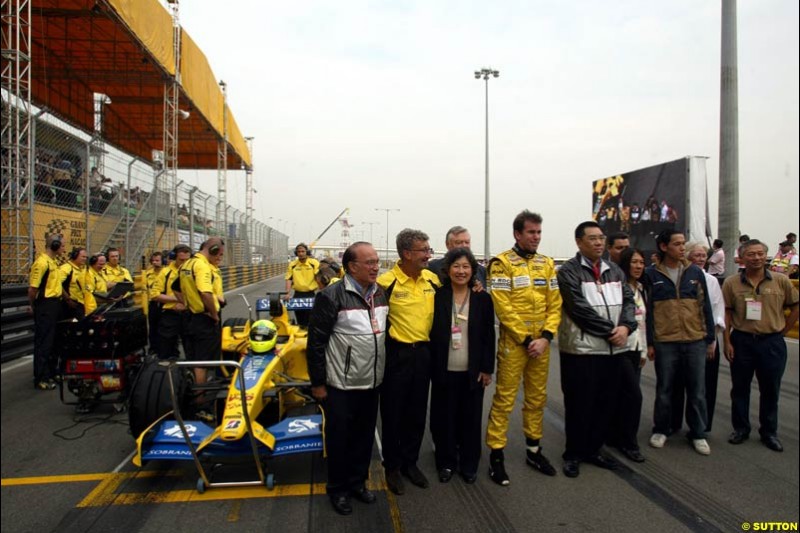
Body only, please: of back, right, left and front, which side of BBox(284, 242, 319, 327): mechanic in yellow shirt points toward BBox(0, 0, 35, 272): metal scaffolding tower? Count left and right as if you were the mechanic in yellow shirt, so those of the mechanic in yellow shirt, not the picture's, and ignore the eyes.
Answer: right

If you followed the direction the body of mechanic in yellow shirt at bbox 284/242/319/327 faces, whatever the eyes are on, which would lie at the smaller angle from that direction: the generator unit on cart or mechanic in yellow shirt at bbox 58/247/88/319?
the generator unit on cart

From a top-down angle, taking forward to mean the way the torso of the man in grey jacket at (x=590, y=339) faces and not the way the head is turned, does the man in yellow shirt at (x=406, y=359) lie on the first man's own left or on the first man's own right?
on the first man's own right

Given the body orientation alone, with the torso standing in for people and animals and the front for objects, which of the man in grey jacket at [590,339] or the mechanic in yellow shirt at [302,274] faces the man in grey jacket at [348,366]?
the mechanic in yellow shirt

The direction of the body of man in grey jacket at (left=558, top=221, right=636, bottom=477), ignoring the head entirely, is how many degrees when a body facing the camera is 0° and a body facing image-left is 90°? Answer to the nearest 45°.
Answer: approximately 315°

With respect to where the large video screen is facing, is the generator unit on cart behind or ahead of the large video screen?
ahead

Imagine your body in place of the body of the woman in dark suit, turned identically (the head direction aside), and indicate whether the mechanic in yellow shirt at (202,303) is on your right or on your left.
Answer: on your right

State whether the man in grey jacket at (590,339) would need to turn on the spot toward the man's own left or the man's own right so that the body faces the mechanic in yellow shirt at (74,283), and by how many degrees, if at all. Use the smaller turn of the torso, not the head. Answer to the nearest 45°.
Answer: approximately 135° to the man's own right

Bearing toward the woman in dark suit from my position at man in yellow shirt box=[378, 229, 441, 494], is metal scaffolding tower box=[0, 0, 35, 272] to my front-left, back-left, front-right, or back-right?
back-left

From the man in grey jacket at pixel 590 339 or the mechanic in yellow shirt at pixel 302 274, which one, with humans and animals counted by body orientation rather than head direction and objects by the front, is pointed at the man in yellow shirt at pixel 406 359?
the mechanic in yellow shirt at pixel 302 274

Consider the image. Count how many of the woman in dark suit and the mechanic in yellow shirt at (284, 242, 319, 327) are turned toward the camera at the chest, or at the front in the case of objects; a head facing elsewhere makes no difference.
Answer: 2

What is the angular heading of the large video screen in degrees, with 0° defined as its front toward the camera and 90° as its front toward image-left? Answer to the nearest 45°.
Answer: approximately 45°
